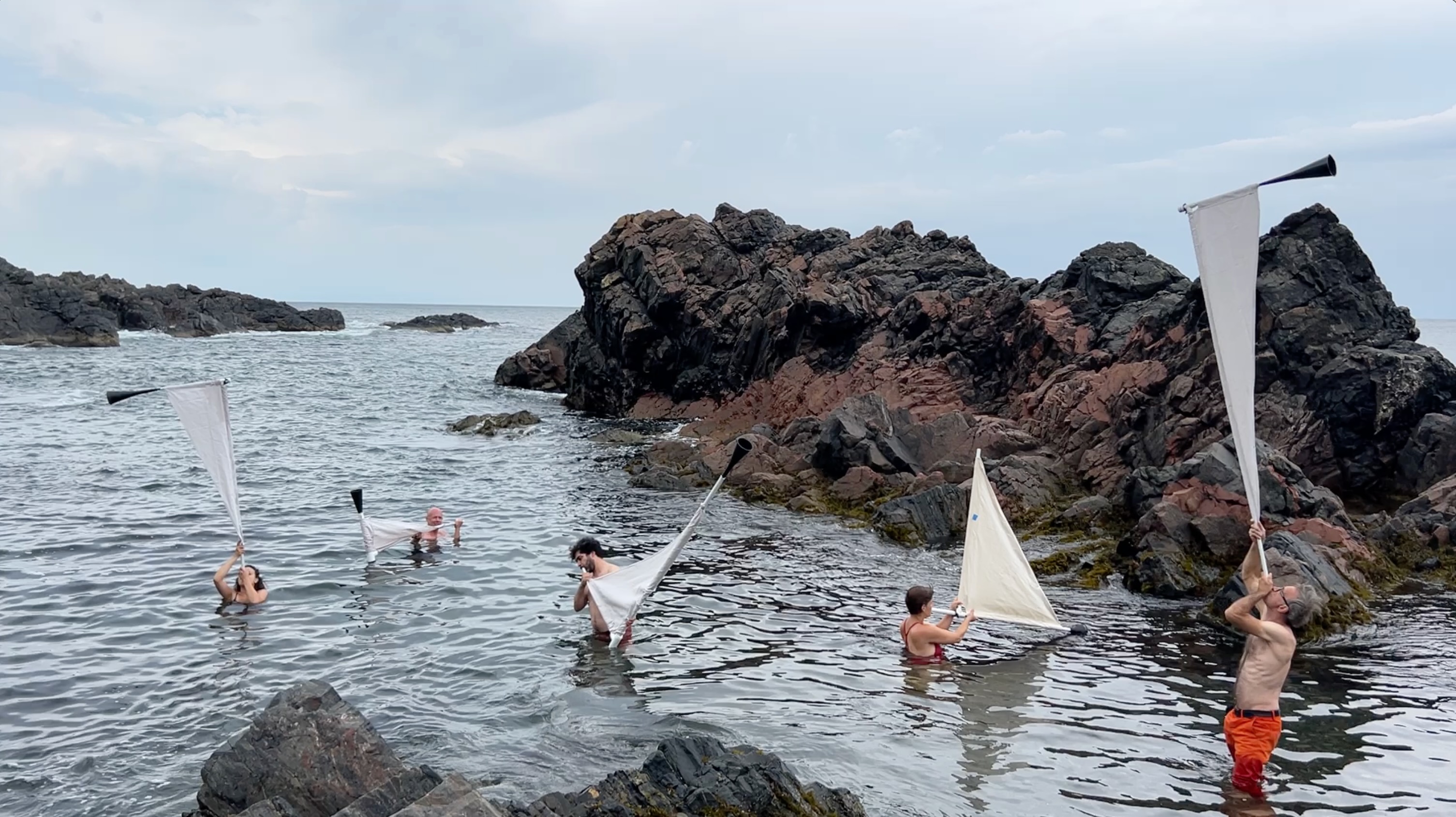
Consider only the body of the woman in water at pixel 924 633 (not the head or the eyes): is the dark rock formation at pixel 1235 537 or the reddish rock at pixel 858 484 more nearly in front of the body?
the dark rock formation

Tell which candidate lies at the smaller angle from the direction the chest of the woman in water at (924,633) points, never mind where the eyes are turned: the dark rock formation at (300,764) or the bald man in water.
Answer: the bald man in water

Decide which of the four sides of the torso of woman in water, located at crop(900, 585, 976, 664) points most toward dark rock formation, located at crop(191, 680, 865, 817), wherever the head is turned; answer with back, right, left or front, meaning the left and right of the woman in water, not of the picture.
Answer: back

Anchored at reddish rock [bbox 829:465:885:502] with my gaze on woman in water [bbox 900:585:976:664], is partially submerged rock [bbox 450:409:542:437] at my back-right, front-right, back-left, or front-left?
back-right

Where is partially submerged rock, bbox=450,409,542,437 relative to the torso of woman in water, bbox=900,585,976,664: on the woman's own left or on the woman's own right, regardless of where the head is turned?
on the woman's own left

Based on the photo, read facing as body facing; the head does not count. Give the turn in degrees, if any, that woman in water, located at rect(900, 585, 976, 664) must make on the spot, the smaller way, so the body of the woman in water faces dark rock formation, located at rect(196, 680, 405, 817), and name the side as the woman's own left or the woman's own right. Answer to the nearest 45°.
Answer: approximately 180°

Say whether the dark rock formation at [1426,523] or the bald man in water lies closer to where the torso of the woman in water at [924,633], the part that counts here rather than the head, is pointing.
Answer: the dark rock formation

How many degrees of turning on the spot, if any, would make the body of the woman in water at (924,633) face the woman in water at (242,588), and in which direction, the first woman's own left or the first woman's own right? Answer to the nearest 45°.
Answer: approximately 135° to the first woman's own left

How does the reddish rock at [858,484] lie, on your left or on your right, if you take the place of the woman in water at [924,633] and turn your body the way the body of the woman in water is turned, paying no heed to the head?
on your left

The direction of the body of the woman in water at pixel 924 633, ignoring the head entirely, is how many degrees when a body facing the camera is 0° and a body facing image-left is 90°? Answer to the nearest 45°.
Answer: approximately 225°
